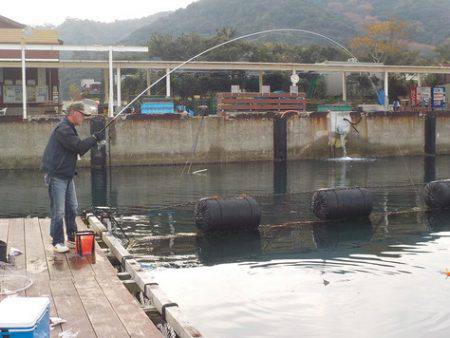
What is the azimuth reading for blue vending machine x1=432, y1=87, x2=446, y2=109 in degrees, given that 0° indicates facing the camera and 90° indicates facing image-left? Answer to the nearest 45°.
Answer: approximately 0°

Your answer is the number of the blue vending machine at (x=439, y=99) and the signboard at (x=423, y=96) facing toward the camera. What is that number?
2

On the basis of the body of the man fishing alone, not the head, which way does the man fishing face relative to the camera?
to the viewer's right

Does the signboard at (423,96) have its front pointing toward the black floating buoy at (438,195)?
yes

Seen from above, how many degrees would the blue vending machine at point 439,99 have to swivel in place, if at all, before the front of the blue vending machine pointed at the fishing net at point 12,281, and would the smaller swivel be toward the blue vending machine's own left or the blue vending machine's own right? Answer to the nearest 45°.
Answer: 0° — it already faces it

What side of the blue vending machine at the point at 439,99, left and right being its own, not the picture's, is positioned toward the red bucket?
front

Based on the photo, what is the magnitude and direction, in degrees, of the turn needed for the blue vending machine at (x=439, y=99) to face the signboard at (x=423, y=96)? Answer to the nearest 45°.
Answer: approximately 90° to its right

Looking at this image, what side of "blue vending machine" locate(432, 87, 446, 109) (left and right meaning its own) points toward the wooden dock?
front

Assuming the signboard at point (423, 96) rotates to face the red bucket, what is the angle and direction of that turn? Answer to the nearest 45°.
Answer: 0° — it already faces it

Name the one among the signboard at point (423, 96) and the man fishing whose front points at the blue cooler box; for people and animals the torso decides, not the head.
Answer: the signboard

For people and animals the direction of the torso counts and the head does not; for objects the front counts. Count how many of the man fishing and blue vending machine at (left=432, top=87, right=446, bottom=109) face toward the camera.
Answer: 1

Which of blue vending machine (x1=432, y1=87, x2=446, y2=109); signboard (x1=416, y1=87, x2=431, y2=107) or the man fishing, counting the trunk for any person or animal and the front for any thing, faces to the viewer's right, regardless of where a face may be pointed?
the man fishing

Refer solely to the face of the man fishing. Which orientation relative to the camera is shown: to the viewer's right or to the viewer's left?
to the viewer's right

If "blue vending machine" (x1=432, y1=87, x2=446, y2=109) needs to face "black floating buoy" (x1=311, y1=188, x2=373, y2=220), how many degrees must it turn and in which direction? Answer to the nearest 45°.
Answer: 0° — it already faces it
